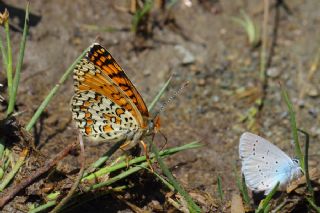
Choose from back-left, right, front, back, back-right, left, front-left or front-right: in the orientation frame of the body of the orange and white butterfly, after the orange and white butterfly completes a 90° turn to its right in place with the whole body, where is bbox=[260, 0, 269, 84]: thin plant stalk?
back-left

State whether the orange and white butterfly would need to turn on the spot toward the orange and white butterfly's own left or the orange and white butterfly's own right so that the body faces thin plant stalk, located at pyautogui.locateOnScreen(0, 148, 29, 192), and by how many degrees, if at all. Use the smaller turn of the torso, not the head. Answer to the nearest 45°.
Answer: approximately 180°

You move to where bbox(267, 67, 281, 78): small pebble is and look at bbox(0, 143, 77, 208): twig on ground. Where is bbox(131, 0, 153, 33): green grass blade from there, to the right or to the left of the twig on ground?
right

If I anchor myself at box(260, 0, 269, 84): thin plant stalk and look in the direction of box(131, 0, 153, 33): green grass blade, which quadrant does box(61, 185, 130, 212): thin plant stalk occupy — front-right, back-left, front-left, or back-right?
front-left

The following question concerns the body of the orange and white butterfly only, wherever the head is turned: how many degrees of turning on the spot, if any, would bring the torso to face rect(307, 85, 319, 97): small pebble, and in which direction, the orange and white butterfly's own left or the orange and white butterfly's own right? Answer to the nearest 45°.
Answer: approximately 45° to the orange and white butterfly's own left

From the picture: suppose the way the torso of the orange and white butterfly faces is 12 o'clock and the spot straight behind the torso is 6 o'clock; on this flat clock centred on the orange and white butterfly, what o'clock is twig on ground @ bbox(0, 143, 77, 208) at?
The twig on ground is roughly at 5 o'clock from the orange and white butterfly.

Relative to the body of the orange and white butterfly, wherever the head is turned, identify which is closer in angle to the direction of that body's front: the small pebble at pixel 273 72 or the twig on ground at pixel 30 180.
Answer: the small pebble

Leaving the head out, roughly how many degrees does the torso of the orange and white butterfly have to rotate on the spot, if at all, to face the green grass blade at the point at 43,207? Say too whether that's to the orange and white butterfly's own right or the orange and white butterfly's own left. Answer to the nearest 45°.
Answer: approximately 135° to the orange and white butterfly's own right

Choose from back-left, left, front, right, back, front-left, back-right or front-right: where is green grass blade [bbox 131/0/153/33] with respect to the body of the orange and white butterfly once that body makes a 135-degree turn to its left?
front-right

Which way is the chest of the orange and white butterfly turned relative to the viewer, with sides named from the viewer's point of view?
facing to the right of the viewer
